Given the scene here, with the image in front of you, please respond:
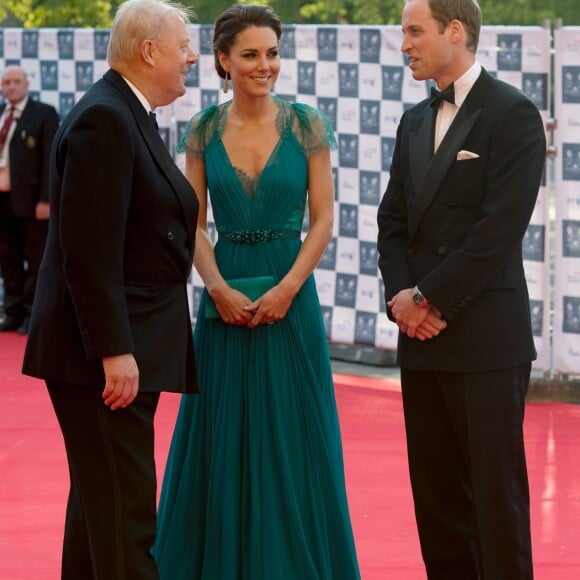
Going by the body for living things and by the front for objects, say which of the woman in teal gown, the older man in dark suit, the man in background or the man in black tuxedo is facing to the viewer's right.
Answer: the older man in dark suit

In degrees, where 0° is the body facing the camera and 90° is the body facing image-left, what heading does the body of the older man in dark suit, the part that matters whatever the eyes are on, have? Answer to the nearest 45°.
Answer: approximately 270°

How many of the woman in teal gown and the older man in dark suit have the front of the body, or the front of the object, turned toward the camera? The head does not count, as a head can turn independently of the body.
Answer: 1

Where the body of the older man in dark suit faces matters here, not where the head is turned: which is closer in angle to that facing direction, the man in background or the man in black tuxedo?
the man in black tuxedo

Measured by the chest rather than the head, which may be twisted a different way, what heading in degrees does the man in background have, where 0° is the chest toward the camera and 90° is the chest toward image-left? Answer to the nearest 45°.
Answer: approximately 45°

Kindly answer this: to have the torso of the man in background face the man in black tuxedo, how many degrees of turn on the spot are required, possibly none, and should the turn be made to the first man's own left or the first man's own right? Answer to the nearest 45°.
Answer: approximately 45° to the first man's own left

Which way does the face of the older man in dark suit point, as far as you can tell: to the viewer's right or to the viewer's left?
to the viewer's right

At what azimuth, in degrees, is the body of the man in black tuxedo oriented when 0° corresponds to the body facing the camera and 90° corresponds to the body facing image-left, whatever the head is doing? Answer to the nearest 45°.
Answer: approximately 45°

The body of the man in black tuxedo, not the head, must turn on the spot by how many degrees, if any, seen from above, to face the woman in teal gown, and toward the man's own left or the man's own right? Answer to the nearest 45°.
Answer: approximately 90° to the man's own right

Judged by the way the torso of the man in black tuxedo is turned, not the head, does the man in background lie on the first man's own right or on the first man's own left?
on the first man's own right

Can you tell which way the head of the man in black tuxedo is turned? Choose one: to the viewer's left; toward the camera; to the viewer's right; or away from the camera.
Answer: to the viewer's left

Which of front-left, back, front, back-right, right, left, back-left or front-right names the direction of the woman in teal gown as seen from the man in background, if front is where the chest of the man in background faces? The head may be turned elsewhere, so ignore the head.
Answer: front-left
